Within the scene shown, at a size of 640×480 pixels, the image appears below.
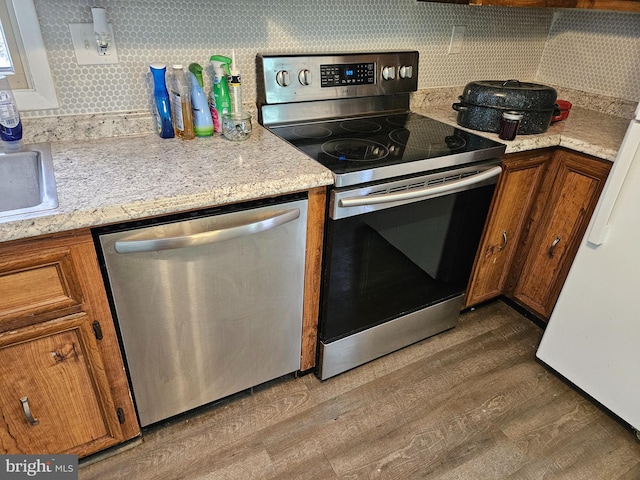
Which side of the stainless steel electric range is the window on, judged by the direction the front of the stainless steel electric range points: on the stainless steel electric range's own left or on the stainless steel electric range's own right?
on the stainless steel electric range's own right

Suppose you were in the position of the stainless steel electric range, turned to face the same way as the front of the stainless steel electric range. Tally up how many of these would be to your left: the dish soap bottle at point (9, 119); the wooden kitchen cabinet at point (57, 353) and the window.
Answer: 0

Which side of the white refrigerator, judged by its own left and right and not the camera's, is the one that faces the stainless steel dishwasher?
front

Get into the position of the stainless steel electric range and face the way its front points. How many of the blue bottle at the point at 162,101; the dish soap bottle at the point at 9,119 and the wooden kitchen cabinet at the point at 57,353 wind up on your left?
0

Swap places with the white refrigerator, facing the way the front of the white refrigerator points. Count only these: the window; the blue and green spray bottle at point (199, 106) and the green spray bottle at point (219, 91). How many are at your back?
0

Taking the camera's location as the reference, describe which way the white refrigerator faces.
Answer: facing the viewer and to the left of the viewer

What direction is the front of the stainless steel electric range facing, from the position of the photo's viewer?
facing the viewer and to the right of the viewer
